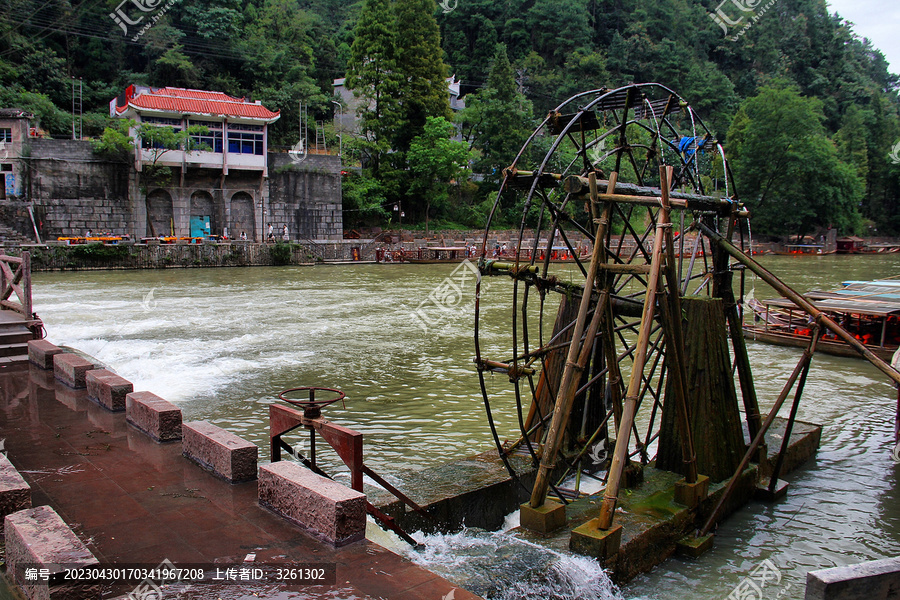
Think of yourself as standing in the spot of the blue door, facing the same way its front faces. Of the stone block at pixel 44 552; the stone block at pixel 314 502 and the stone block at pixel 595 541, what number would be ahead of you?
3

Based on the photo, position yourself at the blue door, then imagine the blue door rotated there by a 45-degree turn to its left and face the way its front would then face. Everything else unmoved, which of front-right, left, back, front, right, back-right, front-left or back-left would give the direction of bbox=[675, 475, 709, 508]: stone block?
front-right

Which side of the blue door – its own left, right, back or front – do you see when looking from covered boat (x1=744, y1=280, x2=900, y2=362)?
front

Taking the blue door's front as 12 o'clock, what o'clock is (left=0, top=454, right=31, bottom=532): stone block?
The stone block is roughly at 12 o'clock from the blue door.

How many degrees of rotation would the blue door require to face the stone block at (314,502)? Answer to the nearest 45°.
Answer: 0° — it already faces it

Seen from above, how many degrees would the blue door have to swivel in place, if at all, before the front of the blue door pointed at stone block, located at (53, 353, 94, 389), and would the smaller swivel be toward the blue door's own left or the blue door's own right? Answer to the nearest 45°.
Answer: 0° — it already faces it

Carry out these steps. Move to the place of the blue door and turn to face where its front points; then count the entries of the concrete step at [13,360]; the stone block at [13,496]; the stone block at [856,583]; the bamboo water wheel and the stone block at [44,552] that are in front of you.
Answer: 5

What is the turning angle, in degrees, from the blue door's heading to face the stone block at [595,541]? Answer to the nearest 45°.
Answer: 0° — it already faces it

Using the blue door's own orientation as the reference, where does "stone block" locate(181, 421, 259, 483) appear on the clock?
The stone block is roughly at 12 o'clock from the blue door.

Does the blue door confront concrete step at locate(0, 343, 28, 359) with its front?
yes

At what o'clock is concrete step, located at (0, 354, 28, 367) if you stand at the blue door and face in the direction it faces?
The concrete step is roughly at 12 o'clock from the blue door.

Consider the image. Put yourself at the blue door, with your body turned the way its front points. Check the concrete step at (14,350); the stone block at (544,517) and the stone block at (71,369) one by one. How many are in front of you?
3

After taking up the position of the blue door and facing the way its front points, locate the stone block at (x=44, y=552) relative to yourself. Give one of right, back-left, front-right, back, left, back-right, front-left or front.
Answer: front

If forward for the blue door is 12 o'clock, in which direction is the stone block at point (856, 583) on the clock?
The stone block is roughly at 12 o'clock from the blue door.

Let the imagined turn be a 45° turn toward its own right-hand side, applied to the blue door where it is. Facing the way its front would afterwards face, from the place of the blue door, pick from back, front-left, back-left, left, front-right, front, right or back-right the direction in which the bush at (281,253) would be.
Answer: left

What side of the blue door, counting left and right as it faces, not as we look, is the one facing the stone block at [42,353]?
front
